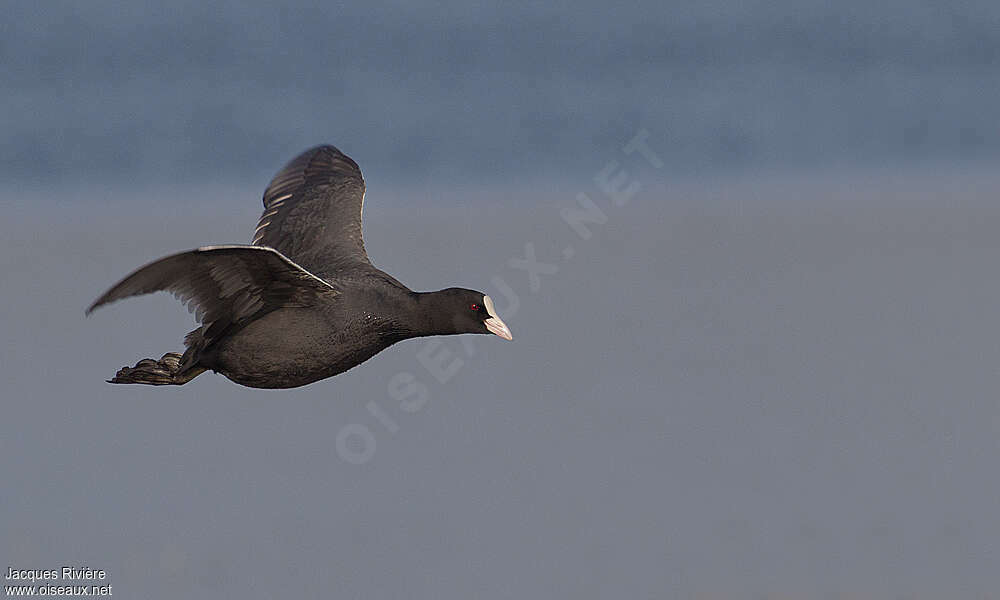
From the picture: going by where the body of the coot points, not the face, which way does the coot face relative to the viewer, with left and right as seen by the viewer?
facing to the right of the viewer
